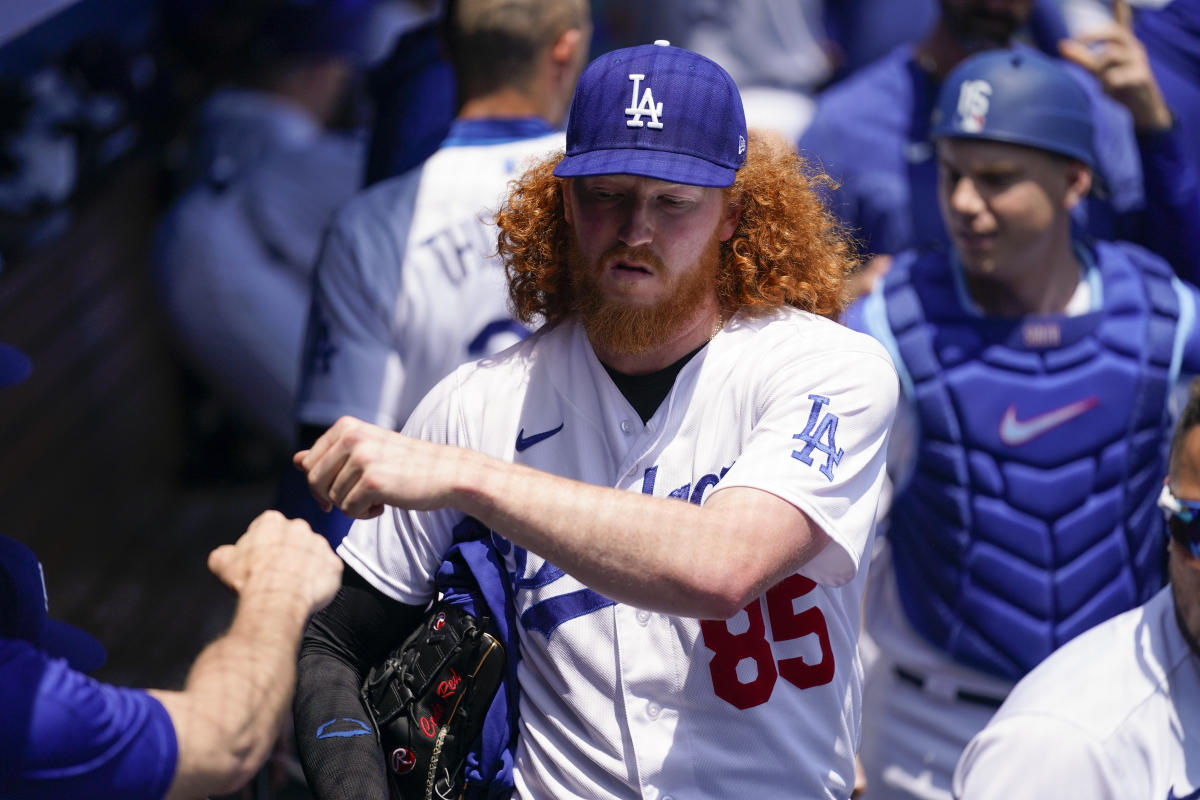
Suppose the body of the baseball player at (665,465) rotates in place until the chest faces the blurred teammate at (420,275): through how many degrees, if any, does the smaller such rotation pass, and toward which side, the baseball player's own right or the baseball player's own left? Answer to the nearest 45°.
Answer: approximately 180°

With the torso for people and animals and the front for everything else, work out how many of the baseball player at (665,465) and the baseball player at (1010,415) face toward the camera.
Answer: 2

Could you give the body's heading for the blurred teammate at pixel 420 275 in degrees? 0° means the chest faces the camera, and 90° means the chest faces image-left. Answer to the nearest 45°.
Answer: approximately 180°

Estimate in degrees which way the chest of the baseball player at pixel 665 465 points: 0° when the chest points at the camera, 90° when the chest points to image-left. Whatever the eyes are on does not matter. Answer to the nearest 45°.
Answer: approximately 0°

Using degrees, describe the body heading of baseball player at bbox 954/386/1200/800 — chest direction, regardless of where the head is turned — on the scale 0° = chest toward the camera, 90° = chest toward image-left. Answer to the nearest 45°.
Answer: approximately 0°
